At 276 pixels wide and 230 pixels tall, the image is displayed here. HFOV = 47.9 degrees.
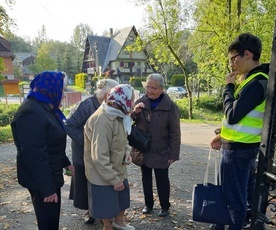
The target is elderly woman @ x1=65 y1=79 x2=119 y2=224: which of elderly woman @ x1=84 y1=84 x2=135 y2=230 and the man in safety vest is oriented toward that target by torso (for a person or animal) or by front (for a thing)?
the man in safety vest

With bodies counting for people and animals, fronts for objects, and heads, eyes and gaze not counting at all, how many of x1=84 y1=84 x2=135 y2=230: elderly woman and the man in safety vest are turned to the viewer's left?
1

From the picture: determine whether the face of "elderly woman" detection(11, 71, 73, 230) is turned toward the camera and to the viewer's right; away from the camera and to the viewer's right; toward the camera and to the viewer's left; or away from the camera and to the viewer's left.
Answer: away from the camera and to the viewer's right

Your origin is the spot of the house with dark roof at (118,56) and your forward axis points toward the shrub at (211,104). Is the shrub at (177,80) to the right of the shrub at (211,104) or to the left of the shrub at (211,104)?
left

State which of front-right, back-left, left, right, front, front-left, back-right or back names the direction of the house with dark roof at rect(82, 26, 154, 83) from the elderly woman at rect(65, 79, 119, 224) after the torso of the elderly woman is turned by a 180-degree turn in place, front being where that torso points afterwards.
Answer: right

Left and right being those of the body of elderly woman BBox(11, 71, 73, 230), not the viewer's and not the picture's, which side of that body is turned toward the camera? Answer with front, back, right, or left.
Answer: right

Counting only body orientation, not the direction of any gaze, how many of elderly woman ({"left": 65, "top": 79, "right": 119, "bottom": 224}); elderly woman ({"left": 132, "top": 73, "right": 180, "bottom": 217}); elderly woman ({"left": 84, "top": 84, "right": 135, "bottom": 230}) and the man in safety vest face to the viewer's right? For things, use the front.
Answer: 2

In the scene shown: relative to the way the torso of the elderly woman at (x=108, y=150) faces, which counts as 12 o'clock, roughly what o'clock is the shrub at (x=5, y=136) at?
The shrub is roughly at 8 o'clock from the elderly woman.

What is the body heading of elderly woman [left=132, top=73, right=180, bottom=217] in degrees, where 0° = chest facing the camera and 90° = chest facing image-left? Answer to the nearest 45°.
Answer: approximately 45°

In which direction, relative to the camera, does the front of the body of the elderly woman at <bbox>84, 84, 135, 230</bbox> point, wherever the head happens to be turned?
to the viewer's right

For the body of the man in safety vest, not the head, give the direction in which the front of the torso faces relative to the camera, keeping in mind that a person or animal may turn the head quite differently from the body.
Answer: to the viewer's left

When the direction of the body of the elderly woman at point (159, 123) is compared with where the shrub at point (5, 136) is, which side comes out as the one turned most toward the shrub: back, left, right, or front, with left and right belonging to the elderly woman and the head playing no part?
right
